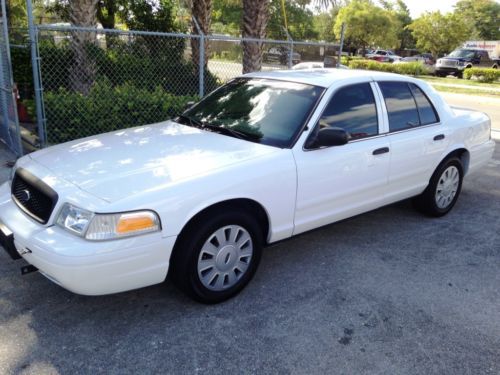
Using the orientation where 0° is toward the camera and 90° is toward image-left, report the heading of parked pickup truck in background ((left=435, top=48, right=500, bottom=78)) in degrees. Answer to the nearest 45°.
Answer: approximately 45°

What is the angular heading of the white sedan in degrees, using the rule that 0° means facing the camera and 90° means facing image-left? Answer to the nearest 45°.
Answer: approximately 45°

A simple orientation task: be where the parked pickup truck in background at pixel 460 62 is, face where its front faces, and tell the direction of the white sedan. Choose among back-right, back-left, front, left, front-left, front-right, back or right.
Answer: front-left

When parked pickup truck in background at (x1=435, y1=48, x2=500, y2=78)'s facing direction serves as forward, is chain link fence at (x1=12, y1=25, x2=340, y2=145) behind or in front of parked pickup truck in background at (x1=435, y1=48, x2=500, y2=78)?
in front

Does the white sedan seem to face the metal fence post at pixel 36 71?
no

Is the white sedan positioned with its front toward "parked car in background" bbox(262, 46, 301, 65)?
no

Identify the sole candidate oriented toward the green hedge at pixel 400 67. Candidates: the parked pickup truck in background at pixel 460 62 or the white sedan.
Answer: the parked pickup truck in background

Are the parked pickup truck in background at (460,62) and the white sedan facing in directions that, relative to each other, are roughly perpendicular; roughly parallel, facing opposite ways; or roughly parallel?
roughly parallel

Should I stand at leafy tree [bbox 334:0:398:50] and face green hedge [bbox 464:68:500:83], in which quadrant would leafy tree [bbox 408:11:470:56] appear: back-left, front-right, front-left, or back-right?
front-left

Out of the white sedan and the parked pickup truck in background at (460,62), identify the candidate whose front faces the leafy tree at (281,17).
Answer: the parked pickup truck in background

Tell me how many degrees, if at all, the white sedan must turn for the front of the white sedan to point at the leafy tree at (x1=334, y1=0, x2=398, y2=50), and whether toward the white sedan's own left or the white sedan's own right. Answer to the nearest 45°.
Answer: approximately 135° to the white sedan's own right
